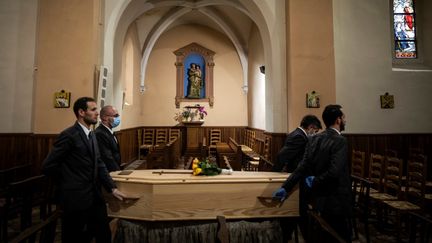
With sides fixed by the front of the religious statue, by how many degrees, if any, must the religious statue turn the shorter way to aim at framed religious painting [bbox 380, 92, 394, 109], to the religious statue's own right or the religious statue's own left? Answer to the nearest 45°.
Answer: approximately 45° to the religious statue's own left

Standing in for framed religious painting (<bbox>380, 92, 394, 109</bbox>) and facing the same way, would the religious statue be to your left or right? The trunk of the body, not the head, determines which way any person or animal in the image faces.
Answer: on your right

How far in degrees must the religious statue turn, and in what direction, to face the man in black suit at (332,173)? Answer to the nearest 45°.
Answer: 0° — it already faces them

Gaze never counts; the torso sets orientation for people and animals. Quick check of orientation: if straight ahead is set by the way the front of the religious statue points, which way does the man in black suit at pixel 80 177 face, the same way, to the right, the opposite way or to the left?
to the left

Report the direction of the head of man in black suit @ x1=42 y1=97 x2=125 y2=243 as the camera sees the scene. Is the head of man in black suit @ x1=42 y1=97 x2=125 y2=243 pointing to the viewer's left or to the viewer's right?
to the viewer's right

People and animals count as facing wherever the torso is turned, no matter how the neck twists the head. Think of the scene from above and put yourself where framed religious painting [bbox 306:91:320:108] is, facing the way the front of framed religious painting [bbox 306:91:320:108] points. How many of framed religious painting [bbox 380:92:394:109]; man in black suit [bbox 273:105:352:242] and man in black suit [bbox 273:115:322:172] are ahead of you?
2

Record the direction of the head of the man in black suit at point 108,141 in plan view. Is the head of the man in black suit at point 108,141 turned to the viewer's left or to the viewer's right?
to the viewer's right
